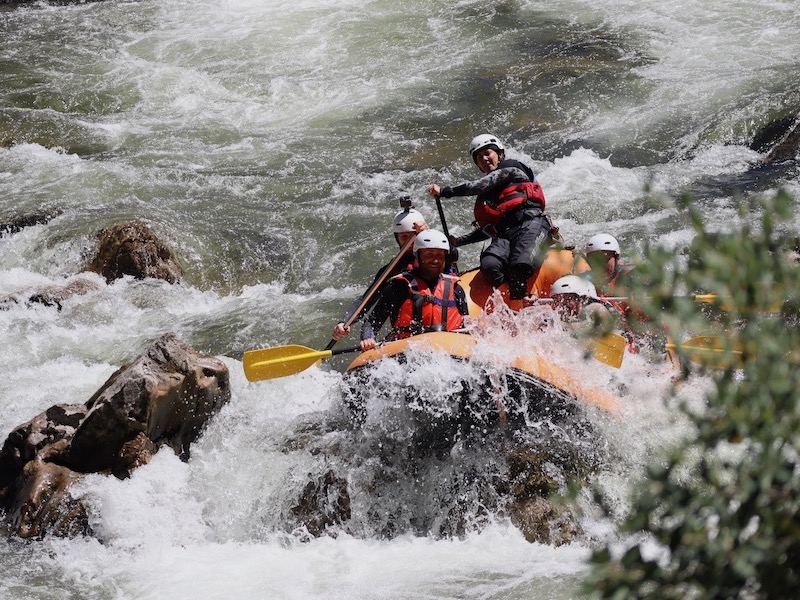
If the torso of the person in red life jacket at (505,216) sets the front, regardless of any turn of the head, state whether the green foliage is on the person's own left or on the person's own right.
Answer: on the person's own left

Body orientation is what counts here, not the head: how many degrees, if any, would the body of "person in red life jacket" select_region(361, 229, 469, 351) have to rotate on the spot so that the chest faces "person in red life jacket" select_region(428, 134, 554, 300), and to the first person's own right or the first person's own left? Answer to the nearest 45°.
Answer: approximately 135° to the first person's own left

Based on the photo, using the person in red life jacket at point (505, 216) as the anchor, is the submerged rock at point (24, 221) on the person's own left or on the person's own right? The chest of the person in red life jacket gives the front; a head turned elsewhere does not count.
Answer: on the person's own right

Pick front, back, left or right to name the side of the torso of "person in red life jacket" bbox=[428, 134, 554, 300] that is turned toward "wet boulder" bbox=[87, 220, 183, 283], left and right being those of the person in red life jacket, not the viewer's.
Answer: right

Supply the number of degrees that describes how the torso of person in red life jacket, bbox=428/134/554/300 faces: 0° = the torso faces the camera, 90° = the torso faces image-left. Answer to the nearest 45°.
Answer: approximately 45°

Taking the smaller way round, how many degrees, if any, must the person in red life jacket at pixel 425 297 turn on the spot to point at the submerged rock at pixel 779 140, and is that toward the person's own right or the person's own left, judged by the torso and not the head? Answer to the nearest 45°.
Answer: approximately 135° to the person's own left

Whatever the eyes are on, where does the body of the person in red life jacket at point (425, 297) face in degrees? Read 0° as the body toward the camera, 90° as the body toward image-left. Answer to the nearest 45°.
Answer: approximately 0°

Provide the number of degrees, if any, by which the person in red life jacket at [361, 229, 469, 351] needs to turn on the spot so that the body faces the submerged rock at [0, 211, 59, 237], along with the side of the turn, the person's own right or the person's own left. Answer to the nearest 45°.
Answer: approximately 135° to the person's own right
